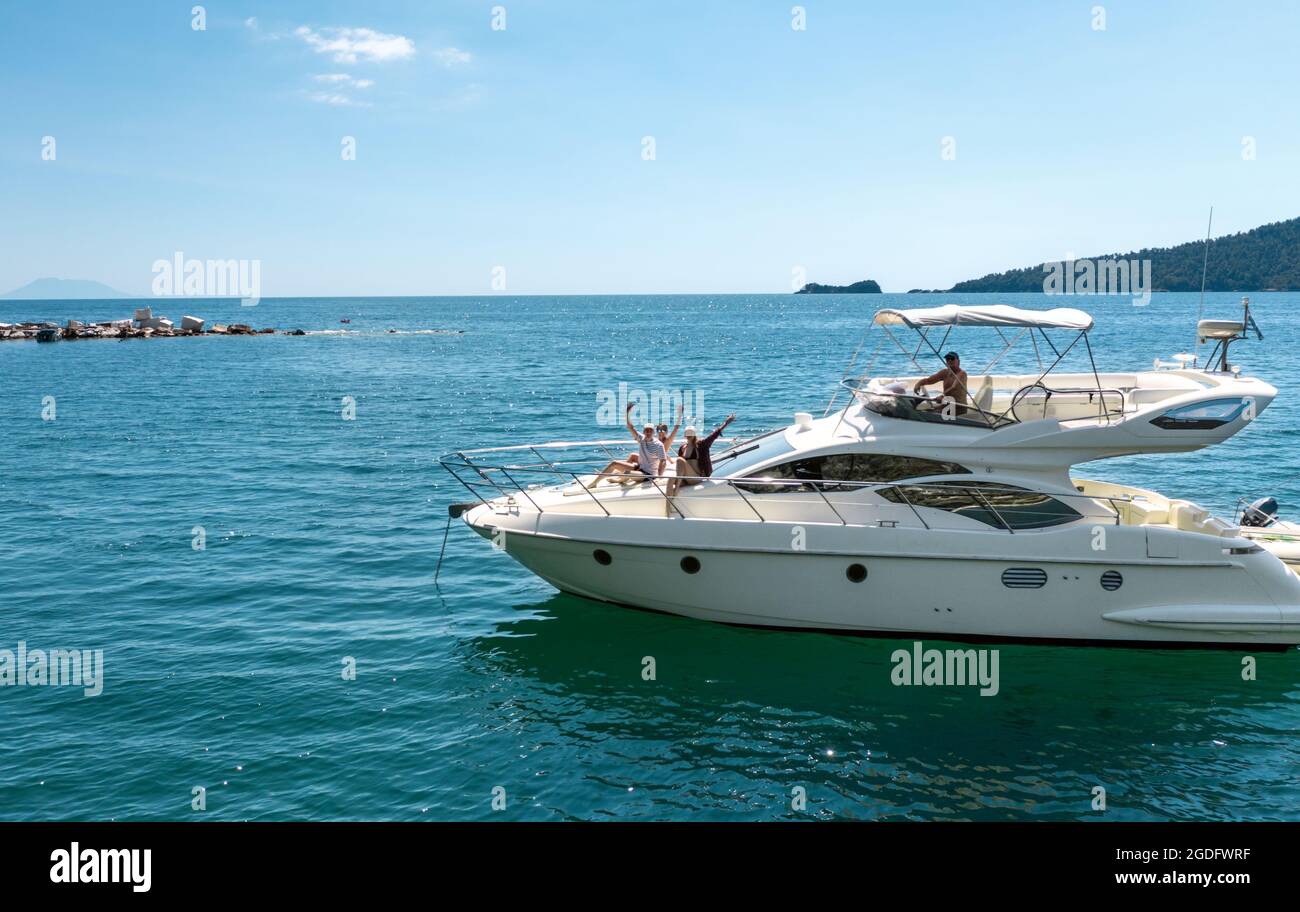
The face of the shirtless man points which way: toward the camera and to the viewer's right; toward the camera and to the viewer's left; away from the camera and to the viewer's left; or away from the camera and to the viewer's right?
toward the camera and to the viewer's left

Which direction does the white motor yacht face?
to the viewer's left
